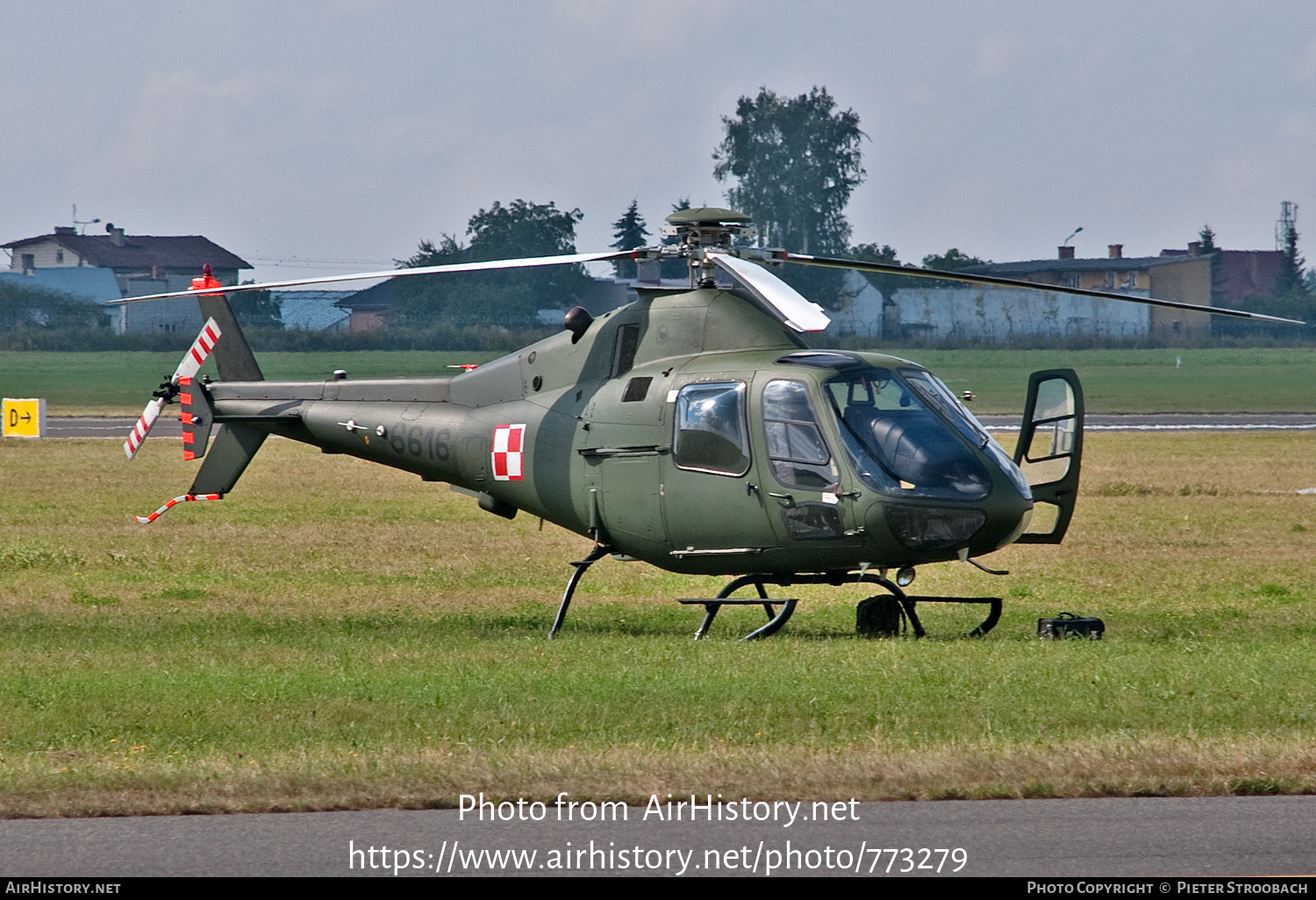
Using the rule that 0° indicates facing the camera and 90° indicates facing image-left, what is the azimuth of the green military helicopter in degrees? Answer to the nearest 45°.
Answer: approximately 315°
